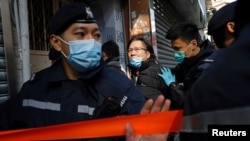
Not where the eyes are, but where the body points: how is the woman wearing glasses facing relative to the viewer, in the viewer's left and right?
facing the viewer and to the left of the viewer

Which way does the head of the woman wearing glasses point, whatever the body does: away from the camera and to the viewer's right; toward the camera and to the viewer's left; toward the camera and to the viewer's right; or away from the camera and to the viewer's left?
toward the camera and to the viewer's left

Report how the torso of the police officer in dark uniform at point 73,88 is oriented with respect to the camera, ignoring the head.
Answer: toward the camera

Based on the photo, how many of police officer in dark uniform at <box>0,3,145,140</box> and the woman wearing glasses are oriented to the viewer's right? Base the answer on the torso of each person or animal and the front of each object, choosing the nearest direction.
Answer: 0

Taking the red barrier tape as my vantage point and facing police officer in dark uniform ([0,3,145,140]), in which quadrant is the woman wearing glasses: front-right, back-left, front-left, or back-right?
front-right

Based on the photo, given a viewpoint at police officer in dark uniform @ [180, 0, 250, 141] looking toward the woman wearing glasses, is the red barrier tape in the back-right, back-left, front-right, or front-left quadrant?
front-left

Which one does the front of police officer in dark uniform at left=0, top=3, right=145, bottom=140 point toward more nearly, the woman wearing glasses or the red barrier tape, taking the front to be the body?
the red barrier tape

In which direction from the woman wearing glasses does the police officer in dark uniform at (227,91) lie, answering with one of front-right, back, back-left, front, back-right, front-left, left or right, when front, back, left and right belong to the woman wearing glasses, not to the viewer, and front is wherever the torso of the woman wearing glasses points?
front-left

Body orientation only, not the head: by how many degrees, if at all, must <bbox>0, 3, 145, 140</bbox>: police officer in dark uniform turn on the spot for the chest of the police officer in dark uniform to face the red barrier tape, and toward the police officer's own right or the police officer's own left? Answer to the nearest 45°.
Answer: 0° — they already face it
